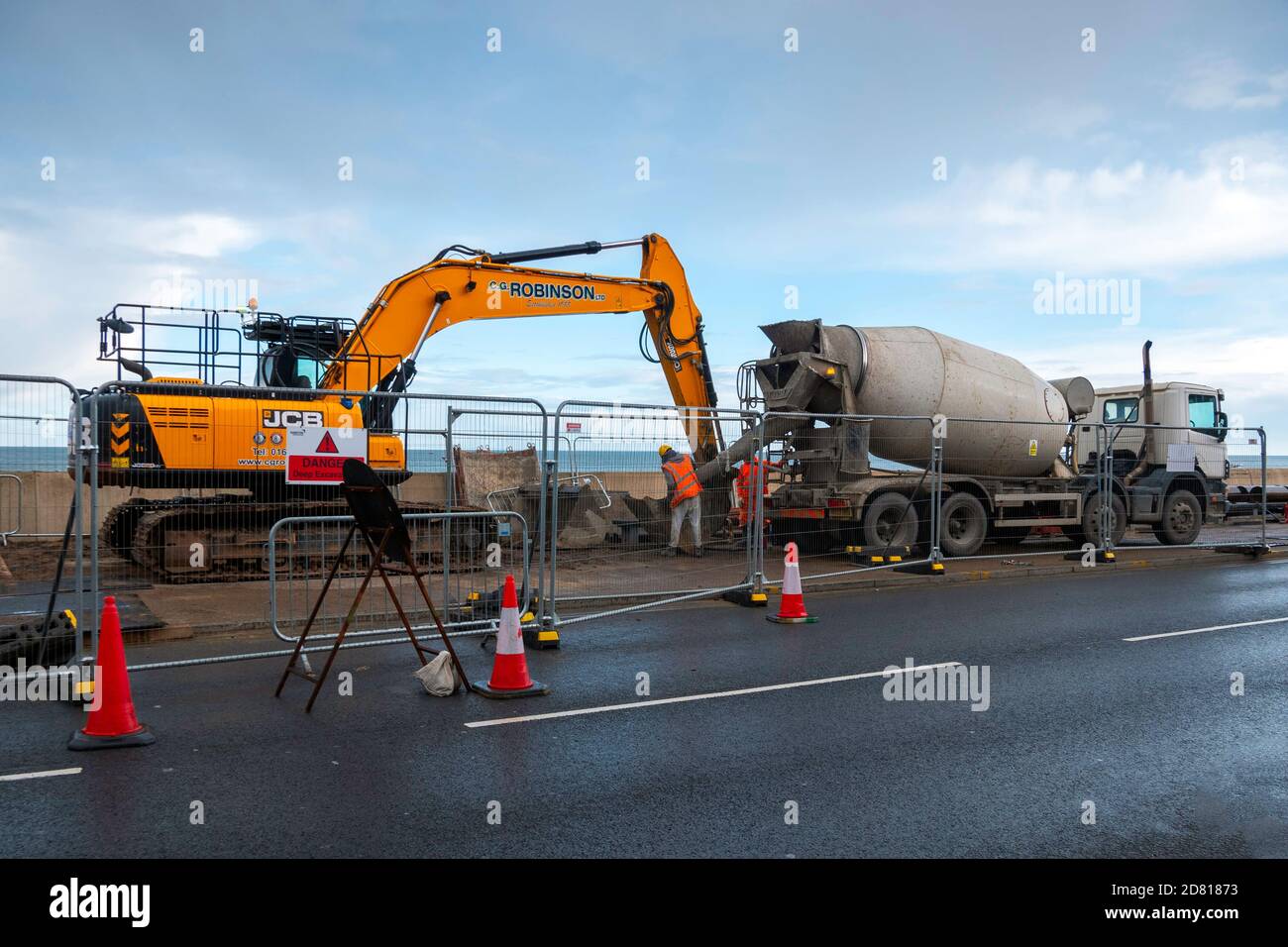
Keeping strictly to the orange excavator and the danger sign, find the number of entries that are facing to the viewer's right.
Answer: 1

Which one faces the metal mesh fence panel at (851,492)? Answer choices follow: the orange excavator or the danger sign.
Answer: the orange excavator

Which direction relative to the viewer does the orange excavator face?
to the viewer's right

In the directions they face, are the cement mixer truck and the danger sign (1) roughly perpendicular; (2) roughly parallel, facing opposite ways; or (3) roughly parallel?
roughly perpendicular

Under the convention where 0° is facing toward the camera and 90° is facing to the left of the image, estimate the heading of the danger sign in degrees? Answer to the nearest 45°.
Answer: approximately 0°

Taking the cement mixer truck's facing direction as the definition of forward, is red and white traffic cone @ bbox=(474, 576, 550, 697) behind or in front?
behind

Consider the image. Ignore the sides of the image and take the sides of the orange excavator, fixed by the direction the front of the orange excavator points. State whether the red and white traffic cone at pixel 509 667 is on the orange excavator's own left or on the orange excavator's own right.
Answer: on the orange excavator's own right

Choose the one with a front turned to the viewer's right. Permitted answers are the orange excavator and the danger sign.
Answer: the orange excavator

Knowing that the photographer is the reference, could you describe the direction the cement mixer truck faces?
facing away from the viewer and to the right of the viewer

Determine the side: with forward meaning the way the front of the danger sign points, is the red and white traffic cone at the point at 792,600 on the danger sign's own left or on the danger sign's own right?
on the danger sign's own left

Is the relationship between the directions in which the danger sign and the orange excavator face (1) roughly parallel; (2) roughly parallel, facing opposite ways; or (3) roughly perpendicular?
roughly perpendicular

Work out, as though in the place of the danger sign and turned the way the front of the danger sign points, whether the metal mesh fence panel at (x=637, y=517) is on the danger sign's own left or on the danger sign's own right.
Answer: on the danger sign's own left
